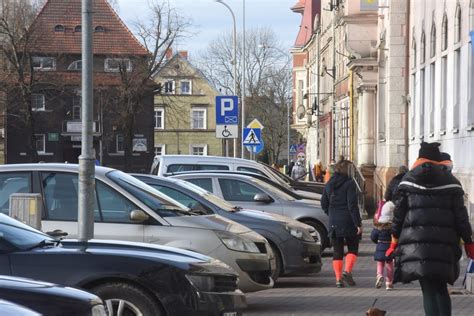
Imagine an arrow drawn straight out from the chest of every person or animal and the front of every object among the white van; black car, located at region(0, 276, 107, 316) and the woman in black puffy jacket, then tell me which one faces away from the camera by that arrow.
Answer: the woman in black puffy jacket

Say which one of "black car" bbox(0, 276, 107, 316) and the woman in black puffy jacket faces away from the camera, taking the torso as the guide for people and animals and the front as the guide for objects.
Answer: the woman in black puffy jacket

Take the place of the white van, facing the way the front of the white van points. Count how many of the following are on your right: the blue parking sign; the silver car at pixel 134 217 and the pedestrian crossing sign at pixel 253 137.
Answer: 1

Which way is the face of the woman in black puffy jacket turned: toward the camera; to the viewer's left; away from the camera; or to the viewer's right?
away from the camera

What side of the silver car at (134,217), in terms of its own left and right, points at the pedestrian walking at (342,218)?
front

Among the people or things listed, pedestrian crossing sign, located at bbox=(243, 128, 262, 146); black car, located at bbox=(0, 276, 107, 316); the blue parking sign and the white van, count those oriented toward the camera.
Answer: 2

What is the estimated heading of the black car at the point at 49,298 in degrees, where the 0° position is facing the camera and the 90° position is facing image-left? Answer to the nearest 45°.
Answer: approximately 270°

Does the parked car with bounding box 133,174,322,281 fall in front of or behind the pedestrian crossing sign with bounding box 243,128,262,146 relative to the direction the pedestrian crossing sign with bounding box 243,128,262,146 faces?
in front

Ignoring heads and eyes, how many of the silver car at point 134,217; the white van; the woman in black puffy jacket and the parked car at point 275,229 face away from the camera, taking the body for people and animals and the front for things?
1

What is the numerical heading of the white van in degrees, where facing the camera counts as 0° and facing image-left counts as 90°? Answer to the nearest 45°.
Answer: approximately 270°

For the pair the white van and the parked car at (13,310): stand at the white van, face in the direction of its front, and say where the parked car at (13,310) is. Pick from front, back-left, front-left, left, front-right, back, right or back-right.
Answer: right

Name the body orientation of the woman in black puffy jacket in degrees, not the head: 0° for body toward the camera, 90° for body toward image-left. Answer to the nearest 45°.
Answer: approximately 180°

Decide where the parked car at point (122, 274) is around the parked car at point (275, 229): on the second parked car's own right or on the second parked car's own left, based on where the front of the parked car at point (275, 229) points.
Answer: on the second parked car's own right

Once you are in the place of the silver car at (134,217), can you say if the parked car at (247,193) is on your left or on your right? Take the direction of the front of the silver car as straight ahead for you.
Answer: on your left

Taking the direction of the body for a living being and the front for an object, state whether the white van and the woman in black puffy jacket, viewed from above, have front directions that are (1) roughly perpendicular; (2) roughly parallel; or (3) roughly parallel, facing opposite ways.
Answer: roughly perpendicular

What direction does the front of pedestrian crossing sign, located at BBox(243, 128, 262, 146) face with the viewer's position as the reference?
facing the viewer

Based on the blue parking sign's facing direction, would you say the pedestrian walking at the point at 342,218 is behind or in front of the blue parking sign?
in front

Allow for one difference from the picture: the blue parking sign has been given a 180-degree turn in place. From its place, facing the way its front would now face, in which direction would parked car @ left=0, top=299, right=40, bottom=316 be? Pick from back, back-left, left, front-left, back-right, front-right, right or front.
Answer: back
